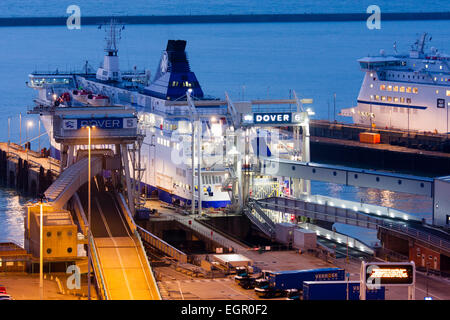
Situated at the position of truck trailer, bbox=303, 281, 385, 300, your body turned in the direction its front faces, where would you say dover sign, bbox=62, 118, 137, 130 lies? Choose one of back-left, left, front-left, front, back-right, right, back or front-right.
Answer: front-right

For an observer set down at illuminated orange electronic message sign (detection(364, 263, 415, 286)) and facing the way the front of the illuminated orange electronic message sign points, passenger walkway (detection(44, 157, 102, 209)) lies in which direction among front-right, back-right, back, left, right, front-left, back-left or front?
back-right

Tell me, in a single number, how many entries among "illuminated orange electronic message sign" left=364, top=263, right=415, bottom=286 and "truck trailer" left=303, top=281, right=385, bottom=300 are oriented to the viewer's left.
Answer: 1

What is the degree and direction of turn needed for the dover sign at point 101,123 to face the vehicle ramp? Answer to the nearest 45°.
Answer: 0° — it already faces it

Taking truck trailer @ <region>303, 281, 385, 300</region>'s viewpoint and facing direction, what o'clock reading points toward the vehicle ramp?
The vehicle ramp is roughly at 1 o'clock from the truck trailer.

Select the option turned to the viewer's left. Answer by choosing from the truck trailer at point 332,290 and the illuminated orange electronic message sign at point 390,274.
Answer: the truck trailer

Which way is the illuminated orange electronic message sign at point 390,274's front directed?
toward the camera

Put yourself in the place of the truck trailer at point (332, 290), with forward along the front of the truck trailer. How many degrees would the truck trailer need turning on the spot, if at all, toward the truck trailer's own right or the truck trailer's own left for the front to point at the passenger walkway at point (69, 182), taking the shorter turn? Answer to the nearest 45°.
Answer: approximately 45° to the truck trailer's own right

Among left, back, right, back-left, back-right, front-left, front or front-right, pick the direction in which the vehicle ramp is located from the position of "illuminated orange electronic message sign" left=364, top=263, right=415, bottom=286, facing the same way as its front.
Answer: back-right

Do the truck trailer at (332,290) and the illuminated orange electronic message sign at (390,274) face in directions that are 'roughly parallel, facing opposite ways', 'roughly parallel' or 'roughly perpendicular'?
roughly perpendicular

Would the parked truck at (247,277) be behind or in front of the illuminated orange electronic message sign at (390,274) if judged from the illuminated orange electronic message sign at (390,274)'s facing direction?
behind

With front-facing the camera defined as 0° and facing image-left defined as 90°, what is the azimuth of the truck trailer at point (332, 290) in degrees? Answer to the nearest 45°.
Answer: approximately 90°

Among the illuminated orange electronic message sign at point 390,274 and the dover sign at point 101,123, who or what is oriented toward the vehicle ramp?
the dover sign

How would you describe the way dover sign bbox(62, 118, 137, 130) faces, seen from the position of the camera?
facing the viewer

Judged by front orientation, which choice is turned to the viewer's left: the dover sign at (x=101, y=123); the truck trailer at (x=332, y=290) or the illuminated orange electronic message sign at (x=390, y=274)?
the truck trailer

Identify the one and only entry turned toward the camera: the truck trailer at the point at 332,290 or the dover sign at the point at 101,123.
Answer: the dover sign

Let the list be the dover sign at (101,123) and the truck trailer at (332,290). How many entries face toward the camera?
1

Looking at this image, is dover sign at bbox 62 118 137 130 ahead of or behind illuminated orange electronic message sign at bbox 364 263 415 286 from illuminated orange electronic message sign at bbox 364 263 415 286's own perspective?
behind
